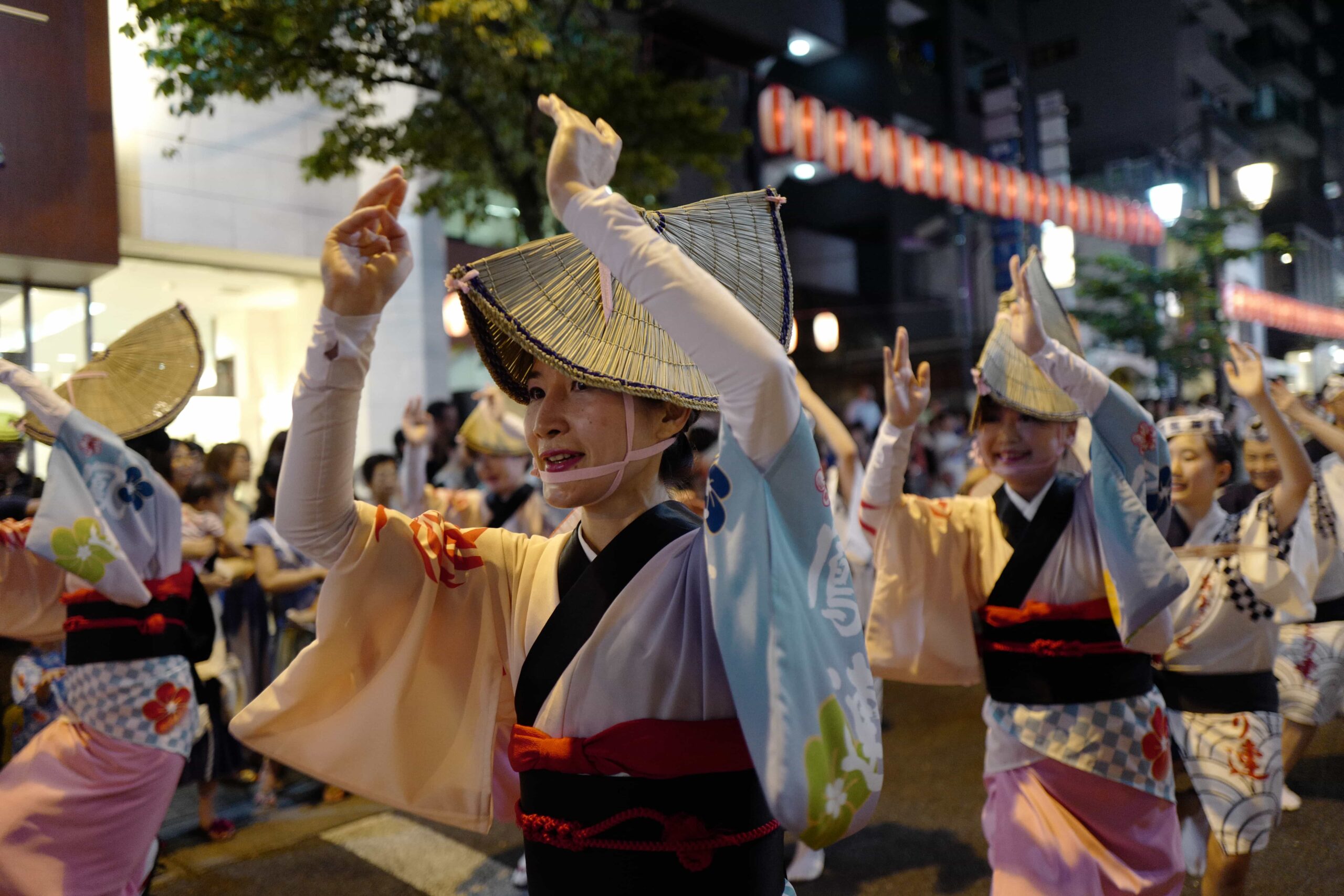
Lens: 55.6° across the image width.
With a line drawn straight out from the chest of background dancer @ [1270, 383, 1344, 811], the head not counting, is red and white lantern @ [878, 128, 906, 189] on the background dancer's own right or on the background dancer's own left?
on the background dancer's own right

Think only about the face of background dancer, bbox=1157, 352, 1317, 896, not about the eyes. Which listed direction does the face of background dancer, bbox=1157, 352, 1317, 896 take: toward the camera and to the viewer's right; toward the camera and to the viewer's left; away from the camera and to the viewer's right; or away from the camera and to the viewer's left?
toward the camera and to the viewer's left

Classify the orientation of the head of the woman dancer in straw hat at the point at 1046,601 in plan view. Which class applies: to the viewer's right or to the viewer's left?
to the viewer's left

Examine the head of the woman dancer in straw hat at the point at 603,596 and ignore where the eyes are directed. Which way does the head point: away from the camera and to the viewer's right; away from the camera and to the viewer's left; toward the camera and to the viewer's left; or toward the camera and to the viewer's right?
toward the camera and to the viewer's left

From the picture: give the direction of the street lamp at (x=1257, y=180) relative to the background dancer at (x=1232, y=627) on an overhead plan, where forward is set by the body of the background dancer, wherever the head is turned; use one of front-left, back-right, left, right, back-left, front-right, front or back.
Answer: back-right

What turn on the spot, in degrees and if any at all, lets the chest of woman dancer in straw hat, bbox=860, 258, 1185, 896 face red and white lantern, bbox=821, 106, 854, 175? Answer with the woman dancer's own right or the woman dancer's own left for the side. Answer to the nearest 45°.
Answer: approximately 135° to the woman dancer's own right

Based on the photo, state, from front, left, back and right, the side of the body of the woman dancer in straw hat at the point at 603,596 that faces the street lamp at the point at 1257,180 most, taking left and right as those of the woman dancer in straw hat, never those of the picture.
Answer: back

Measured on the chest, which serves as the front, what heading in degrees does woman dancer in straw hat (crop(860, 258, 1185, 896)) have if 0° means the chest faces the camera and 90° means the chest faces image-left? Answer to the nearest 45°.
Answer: approximately 45°

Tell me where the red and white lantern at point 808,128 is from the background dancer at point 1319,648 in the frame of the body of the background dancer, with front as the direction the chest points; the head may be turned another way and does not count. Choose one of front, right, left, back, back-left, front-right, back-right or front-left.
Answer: right

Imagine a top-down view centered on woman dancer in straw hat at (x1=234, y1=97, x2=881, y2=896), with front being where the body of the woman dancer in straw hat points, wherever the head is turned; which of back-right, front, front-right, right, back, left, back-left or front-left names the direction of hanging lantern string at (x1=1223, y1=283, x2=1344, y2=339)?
back
